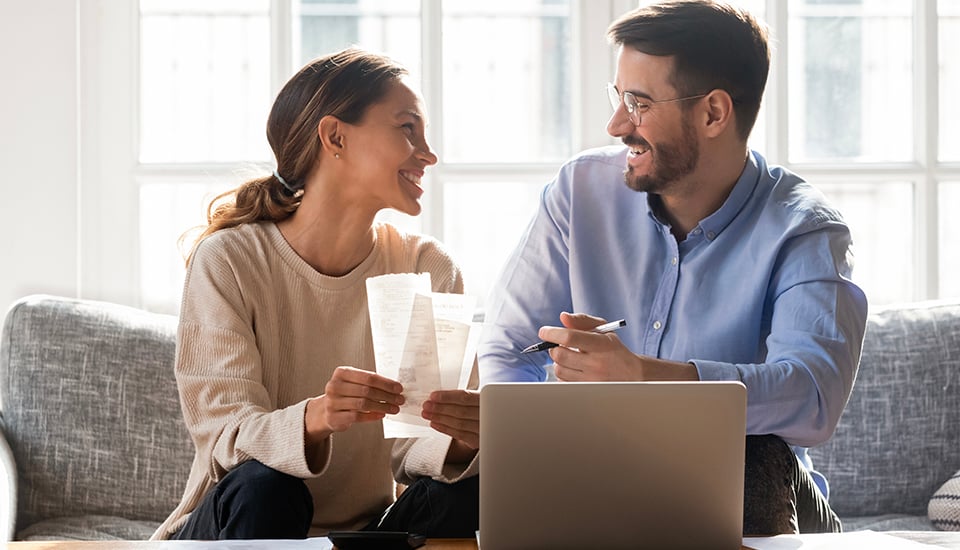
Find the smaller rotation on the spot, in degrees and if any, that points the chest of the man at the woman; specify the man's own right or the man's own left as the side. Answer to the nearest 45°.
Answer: approximately 45° to the man's own right

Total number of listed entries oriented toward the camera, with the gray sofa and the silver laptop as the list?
1

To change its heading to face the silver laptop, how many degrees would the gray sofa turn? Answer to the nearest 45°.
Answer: approximately 45° to its left

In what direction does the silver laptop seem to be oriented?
away from the camera

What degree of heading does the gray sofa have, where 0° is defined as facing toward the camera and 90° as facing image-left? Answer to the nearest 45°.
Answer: approximately 0°

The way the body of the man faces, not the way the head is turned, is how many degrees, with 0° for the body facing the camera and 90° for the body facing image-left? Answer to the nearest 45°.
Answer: approximately 45°

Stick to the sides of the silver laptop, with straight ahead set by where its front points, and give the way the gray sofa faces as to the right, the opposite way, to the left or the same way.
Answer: the opposite way

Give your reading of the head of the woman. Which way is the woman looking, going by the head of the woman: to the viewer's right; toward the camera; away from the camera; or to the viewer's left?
to the viewer's right
